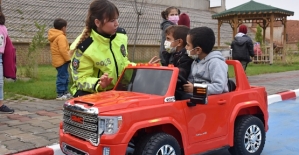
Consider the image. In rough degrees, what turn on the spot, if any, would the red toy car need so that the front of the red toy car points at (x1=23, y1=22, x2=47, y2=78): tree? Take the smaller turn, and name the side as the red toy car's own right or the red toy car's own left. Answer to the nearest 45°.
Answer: approximately 90° to the red toy car's own right

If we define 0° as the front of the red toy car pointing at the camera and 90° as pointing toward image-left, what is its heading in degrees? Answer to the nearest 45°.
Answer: approximately 45°

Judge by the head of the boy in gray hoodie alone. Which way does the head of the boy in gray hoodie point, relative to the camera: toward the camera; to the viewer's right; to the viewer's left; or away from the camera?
to the viewer's left

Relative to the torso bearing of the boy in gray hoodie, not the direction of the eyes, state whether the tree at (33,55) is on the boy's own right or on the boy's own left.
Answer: on the boy's own right

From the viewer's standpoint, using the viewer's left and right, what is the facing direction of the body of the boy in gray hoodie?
facing to the left of the viewer

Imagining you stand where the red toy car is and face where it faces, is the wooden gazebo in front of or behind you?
behind
